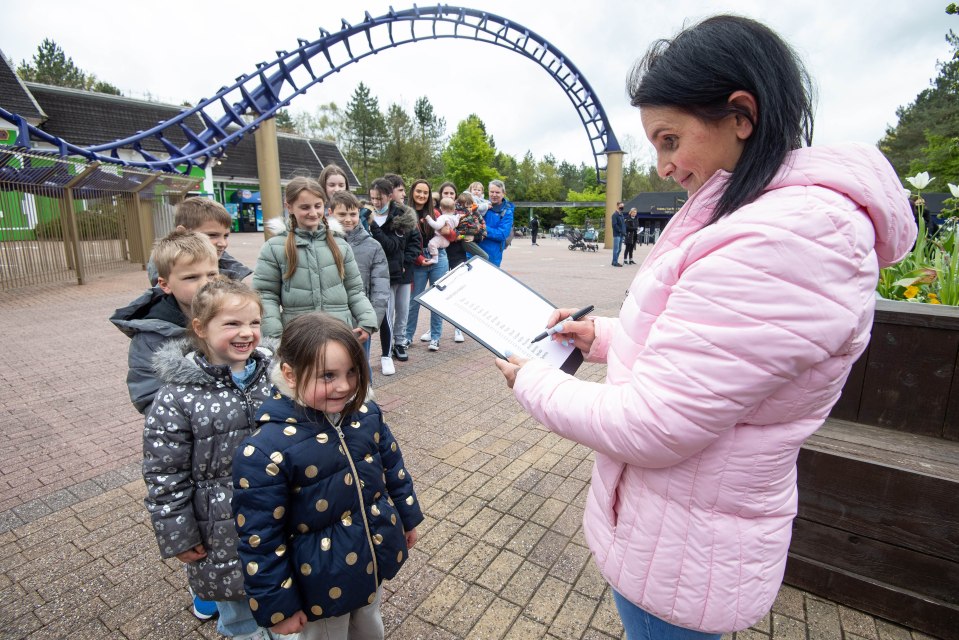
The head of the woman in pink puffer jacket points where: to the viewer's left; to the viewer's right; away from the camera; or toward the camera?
to the viewer's left

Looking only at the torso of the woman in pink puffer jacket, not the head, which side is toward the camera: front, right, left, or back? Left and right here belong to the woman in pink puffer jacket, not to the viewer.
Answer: left

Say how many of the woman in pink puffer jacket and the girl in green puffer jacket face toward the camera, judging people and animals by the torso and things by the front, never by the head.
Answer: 1

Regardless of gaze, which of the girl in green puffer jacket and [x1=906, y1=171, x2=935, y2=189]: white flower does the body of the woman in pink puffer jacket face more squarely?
the girl in green puffer jacket

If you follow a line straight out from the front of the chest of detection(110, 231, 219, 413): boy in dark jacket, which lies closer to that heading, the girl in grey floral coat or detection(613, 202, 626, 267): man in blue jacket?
the girl in grey floral coat

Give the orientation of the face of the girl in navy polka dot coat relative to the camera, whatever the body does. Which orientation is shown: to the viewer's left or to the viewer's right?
to the viewer's right

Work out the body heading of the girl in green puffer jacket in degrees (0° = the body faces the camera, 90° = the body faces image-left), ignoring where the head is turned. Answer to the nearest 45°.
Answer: approximately 0°

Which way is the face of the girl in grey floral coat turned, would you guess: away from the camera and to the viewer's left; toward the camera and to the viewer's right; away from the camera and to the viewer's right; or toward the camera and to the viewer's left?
toward the camera and to the viewer's right

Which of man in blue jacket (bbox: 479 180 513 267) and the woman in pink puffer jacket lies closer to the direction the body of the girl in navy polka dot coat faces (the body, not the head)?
the woman in pink puffer jacket

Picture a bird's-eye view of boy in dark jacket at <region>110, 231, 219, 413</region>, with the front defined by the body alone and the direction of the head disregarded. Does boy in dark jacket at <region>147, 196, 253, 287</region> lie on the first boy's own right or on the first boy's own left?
on the first boy's own left

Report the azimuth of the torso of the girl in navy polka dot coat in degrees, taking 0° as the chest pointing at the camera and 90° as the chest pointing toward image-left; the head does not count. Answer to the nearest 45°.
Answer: approximately 315°

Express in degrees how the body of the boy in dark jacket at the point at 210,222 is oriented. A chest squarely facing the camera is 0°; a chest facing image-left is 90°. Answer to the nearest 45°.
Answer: approximately 315°

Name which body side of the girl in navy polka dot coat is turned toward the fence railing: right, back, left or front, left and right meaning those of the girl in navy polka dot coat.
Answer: back
